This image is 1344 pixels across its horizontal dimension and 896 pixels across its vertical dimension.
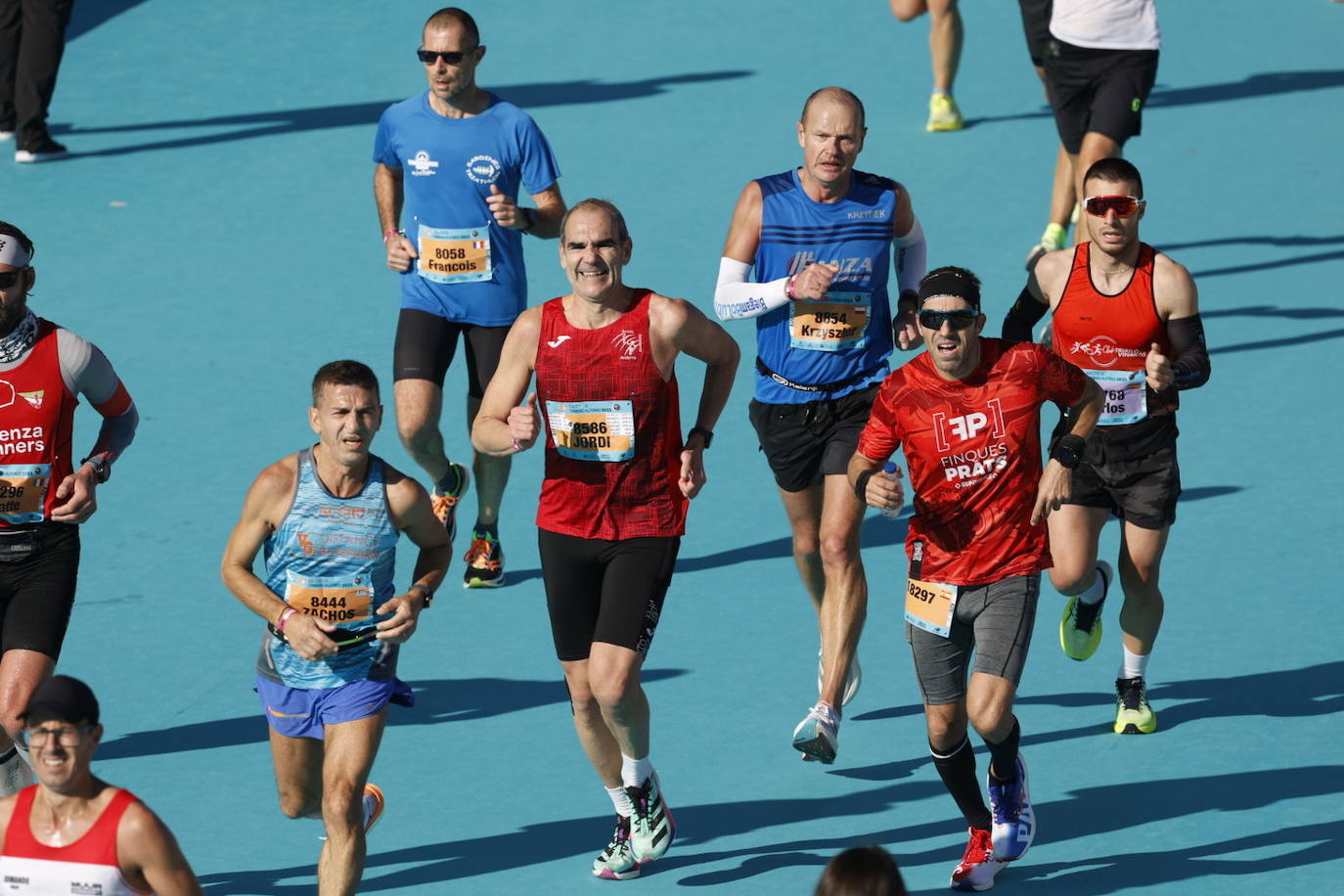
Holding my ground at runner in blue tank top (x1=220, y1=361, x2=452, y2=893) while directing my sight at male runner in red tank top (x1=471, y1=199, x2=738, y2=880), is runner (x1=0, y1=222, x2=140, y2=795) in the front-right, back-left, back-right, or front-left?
back-left

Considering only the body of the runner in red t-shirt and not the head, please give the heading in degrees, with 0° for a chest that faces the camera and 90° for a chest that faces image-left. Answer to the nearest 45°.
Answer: approximately 0°

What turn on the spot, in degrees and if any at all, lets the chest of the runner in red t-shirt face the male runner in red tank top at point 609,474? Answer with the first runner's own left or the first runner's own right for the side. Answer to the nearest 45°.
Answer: approximately 90° to the first runner's own right

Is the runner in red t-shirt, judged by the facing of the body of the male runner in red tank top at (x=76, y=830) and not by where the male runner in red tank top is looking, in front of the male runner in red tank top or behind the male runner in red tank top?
behind

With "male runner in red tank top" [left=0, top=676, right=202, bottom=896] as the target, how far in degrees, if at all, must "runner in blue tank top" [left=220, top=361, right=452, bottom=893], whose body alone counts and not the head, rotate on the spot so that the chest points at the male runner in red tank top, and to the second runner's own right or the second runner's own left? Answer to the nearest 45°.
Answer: approximately 45° to the second runner's own right
